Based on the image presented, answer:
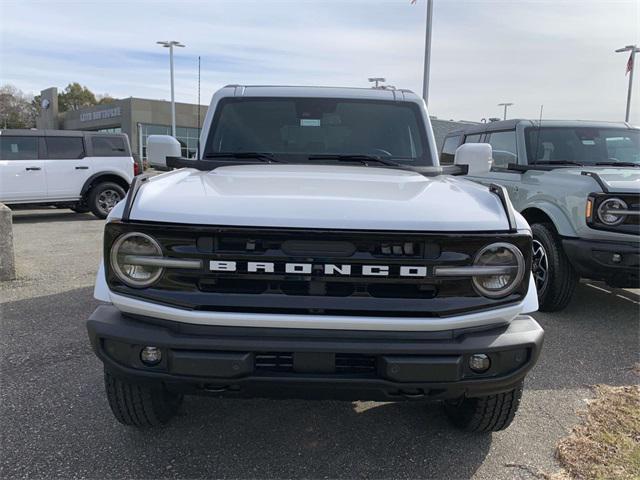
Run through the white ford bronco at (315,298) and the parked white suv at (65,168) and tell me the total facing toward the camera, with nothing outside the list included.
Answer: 1

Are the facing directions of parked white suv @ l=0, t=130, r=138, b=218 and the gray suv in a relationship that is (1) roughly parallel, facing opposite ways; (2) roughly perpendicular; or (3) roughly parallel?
roughly perpendicular

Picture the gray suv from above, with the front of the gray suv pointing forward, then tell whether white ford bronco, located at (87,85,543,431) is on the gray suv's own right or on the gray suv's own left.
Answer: on the gray suv's own right

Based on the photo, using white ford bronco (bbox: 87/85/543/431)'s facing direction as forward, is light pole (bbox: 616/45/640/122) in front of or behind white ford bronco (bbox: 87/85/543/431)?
behind

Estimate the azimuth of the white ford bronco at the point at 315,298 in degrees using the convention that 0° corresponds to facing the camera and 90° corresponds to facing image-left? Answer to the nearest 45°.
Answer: approximately 0°

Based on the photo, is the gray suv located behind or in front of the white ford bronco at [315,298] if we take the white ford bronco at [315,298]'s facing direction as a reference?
behind
